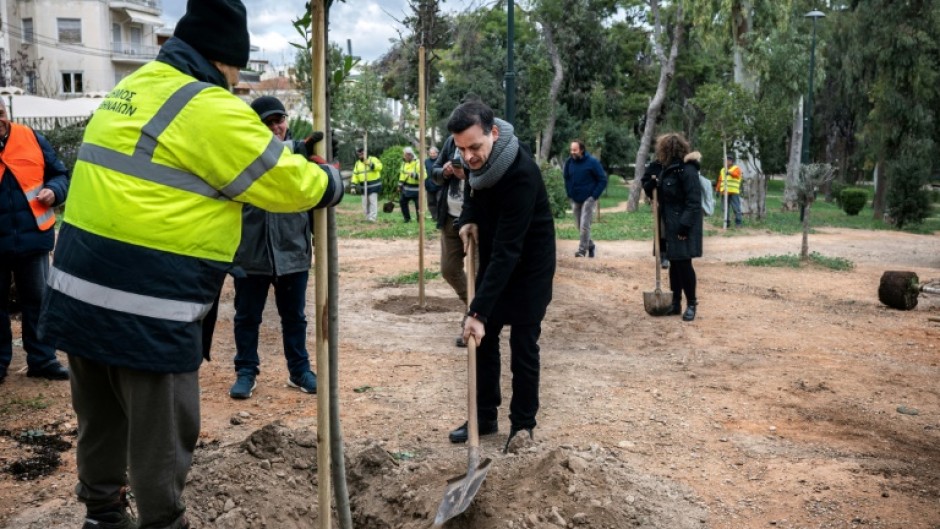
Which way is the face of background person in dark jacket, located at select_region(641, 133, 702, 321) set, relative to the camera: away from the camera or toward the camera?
away from the camera

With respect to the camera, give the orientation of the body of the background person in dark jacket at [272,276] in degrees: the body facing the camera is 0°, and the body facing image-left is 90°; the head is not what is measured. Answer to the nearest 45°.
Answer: approximately 0°

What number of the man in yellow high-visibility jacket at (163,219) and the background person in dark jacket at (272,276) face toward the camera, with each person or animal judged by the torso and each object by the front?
1

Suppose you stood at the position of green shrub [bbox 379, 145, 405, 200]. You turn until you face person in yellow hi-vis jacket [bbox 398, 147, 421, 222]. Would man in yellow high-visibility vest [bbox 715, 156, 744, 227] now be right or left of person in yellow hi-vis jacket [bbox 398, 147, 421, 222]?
left

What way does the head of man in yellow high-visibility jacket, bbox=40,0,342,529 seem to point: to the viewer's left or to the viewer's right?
to the viewer's right

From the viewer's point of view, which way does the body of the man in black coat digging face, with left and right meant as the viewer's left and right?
facing the viewer and to the left of the viewer

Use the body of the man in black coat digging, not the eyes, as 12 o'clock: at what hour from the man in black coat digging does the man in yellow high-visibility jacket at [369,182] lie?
The man in yellow high-visibility jacket is roughly at 4 o'clock from the man in black coat digging.

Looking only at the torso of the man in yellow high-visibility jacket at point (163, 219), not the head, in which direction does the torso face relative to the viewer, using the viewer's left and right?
facing away from the viewer and to the right of the viewer

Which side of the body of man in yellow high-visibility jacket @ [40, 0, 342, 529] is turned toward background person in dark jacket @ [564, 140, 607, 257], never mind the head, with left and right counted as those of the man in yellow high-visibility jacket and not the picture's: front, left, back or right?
front

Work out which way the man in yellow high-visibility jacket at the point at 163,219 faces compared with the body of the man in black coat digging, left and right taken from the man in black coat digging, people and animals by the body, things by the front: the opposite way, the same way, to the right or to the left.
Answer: the opposite way

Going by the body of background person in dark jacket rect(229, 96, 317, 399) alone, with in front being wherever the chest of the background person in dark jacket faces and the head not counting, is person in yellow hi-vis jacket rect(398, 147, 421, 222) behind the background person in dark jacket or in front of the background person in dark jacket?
behind

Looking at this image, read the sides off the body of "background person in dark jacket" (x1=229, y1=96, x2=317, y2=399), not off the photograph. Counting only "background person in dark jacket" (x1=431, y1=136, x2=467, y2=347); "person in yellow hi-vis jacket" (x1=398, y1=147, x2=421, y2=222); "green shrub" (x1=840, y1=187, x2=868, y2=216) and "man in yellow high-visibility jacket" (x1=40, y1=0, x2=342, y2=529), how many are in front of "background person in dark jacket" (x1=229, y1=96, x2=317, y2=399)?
1

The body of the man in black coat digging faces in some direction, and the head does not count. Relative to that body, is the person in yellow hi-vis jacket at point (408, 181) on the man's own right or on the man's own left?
on the man's own right

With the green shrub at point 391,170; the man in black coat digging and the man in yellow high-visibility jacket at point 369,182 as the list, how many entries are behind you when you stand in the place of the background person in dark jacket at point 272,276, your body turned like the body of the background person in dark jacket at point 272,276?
2

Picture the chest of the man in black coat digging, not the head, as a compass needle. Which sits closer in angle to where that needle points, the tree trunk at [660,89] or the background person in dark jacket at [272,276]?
the background person in dark jacket

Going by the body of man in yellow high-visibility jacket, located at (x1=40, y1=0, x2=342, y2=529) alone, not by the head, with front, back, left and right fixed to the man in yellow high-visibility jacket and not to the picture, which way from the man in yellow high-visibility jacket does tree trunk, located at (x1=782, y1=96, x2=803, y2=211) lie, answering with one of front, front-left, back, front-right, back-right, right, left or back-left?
front

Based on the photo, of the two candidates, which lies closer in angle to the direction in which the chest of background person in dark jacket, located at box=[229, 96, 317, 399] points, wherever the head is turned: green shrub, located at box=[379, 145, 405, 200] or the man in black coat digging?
the man in black coat digging
